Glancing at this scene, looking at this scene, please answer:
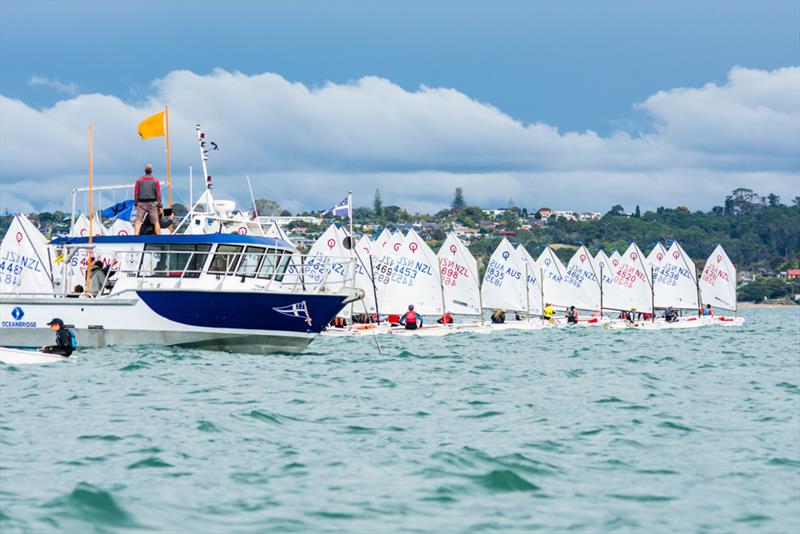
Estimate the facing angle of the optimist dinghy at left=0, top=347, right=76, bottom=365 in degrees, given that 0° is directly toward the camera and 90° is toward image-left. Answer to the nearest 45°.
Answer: approximately 90°

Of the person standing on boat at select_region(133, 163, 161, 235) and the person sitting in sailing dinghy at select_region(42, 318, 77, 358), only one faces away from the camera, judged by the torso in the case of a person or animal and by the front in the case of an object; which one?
the person standing on boat at select_region(133, 163, 161, 235)

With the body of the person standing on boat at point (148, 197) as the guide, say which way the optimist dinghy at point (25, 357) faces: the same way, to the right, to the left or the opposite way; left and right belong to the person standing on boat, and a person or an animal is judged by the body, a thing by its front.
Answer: to the left

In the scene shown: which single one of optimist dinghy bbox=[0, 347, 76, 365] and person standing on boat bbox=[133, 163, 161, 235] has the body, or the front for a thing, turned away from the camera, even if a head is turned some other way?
the person standing on boat

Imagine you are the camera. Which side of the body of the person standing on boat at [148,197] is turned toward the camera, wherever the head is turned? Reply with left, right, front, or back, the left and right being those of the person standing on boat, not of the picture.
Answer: back

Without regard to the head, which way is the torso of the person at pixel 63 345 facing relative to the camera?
to the viewer's left
